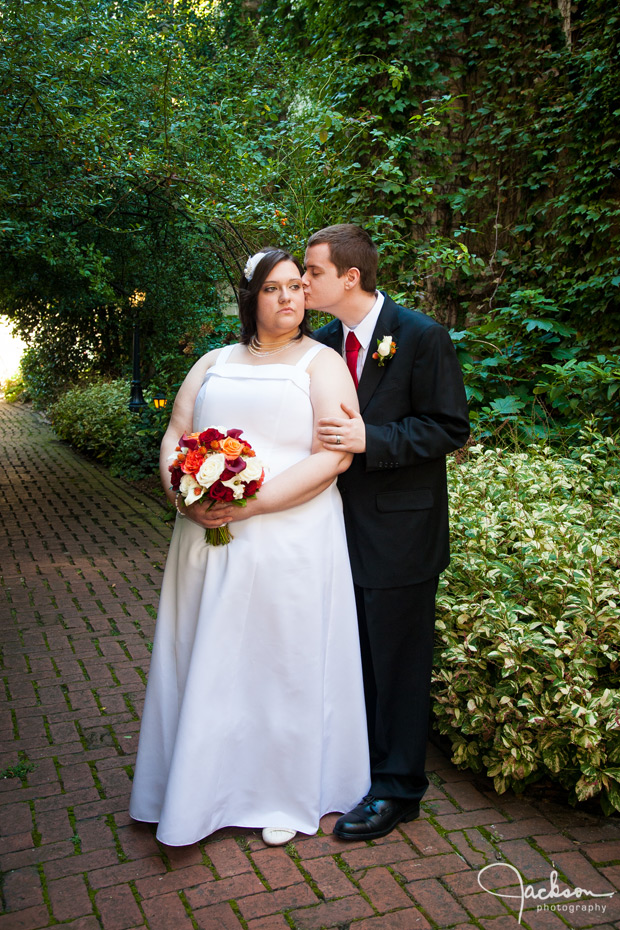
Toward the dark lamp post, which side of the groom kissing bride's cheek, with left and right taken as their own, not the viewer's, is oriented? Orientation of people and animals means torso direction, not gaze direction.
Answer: right

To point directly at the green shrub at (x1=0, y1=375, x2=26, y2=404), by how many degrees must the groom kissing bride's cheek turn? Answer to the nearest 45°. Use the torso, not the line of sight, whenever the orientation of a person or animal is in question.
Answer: approximately 90° to their right

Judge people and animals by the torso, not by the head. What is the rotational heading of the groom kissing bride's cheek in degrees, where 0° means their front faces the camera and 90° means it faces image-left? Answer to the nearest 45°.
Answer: approximately 45°

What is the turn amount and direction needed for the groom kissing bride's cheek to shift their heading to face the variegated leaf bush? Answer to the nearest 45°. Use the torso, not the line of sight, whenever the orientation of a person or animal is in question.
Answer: approximately 180°

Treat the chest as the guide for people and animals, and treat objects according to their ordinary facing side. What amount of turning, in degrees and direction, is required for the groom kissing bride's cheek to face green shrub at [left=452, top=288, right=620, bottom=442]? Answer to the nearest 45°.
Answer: approximately 135° to their right

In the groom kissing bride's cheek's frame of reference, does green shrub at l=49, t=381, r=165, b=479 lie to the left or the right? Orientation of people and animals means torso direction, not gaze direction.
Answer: on their right
